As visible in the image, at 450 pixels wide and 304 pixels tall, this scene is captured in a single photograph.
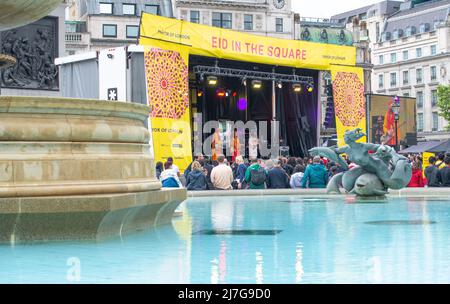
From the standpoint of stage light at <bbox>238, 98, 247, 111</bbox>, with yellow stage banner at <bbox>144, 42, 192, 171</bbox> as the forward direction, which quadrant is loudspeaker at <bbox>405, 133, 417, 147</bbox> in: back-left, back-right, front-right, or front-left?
back-left

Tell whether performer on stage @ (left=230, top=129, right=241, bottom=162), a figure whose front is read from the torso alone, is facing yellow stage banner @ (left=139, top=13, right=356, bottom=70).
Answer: yes

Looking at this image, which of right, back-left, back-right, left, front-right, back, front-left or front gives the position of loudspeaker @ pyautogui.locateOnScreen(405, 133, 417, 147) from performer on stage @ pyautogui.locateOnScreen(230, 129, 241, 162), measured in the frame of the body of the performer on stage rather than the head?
back-left

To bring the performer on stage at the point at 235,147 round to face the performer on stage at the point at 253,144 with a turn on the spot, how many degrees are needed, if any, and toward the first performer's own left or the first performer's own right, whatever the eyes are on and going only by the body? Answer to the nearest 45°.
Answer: approximately 135° to the first performer's own left

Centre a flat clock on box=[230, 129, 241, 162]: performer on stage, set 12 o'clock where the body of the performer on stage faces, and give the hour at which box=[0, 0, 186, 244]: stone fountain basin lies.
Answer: The stone fountain basin is roughly at 12 o'clock from the performer on stage.

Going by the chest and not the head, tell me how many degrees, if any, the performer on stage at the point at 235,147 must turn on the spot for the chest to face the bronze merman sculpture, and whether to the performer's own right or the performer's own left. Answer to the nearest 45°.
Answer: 0° — they already face it

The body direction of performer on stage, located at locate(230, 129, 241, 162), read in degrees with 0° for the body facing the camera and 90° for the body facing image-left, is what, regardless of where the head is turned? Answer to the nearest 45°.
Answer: approximately 0°

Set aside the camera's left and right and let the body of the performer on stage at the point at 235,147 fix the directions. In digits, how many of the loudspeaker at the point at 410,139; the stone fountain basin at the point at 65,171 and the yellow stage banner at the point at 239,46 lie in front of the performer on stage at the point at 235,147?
2

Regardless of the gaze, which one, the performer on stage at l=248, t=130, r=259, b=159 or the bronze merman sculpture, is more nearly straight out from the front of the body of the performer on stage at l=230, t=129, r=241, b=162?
the bronze merman sculpture
